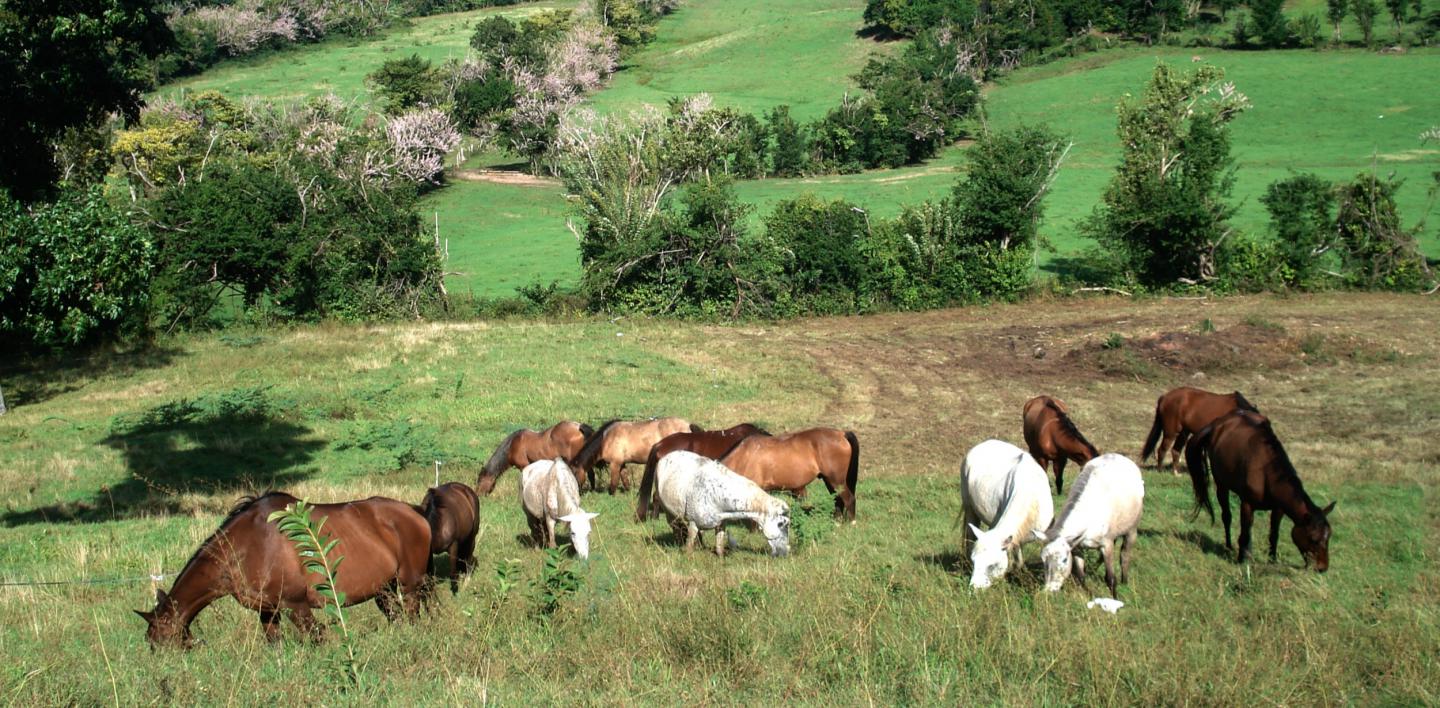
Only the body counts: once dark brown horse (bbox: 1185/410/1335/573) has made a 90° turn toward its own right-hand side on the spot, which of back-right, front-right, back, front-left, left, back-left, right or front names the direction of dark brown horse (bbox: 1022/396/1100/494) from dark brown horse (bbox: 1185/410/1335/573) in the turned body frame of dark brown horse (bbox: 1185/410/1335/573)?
right

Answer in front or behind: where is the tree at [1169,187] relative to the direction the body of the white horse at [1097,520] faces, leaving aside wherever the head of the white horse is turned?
behind

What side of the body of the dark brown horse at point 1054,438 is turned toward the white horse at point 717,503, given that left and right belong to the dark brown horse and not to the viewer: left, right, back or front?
right

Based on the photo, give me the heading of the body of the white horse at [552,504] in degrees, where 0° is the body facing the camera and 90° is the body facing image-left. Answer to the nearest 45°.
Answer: approximately 315°

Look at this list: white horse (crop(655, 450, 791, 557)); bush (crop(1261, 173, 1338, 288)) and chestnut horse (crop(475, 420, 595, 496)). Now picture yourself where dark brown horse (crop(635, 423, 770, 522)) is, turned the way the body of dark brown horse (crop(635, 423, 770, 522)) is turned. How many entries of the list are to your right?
1

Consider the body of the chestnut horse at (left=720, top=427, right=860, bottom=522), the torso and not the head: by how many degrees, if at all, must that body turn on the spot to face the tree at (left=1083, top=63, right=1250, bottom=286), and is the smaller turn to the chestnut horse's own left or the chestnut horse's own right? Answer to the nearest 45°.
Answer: approximately 135° to the chestnut horse's own right

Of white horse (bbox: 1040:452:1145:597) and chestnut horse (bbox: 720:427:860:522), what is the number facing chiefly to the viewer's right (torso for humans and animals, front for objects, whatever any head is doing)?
0

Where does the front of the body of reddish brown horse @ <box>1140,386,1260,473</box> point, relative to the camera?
to the viewer's right

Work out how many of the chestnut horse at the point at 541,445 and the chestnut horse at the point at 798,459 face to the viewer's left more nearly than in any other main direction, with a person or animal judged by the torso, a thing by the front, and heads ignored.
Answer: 2

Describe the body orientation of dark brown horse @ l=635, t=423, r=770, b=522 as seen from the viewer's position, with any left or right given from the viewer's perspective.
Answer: facing to the right of the viewer

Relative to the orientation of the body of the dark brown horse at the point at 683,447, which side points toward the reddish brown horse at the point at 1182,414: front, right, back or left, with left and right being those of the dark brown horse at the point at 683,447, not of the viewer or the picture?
front

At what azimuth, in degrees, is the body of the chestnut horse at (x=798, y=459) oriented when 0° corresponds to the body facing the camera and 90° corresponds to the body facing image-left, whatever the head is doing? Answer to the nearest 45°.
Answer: approximately 90°
